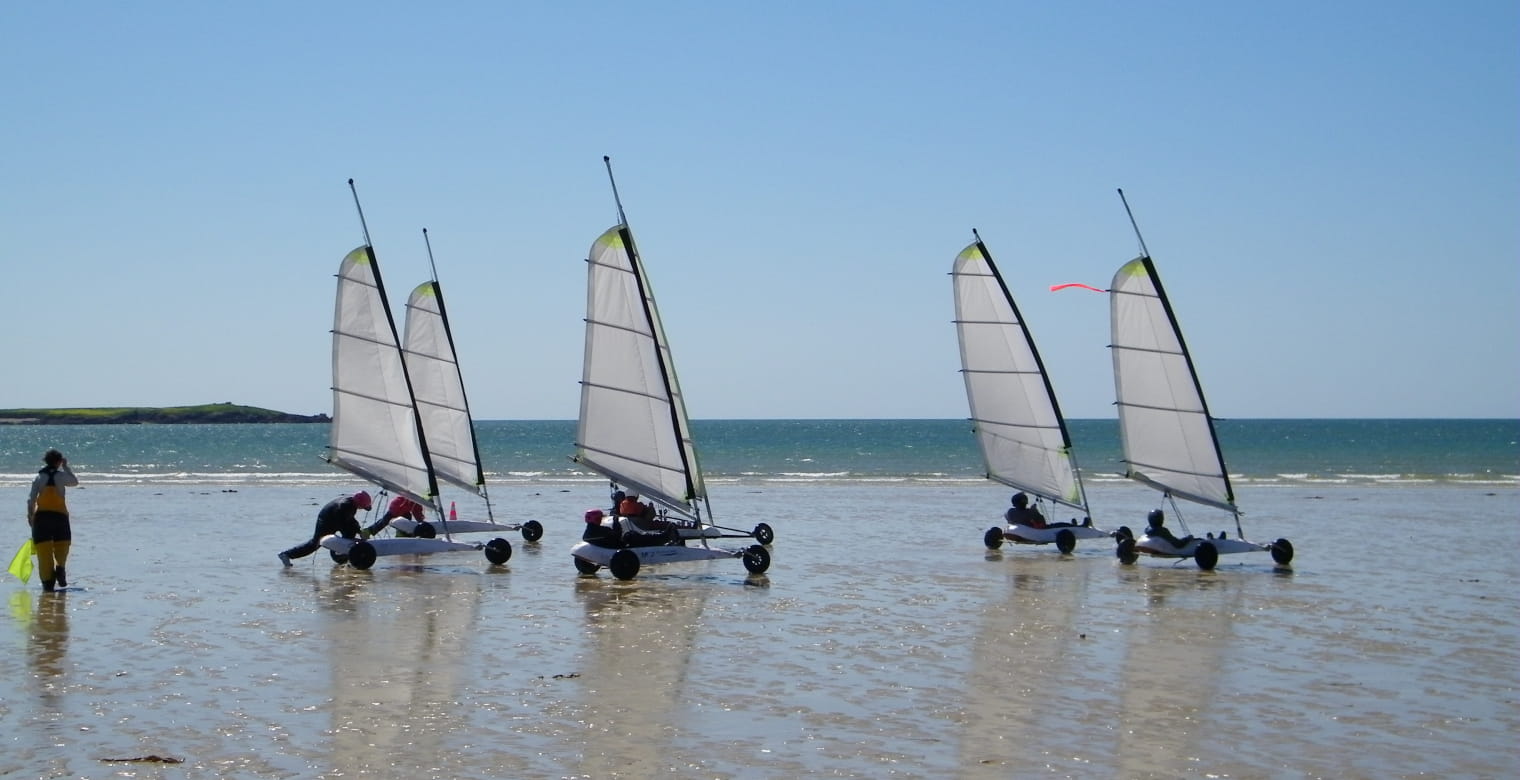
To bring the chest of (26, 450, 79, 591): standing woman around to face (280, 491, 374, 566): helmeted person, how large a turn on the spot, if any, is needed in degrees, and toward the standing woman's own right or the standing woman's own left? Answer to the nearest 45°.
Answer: approximately 45° to the standing woman's own right

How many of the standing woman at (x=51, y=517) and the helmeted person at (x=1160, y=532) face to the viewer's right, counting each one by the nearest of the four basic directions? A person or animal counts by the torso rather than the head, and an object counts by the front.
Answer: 1

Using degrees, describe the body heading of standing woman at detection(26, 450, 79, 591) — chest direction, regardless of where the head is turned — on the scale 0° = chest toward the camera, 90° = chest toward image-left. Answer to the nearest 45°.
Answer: approximately 180°

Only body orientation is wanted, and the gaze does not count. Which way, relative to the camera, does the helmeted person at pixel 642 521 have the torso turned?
to the viewer's right

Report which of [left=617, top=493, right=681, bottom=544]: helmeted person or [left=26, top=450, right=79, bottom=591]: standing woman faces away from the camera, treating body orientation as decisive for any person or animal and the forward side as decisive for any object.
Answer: the standing woman

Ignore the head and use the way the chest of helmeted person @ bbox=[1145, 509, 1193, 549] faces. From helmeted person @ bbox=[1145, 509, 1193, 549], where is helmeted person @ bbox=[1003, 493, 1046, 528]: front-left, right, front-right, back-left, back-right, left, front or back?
back-left

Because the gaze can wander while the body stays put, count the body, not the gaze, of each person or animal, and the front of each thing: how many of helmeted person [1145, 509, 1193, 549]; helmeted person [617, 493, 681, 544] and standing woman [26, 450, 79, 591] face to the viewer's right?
2

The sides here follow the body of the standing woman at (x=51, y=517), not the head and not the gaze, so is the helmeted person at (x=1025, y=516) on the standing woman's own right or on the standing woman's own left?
on the standing woman's own right

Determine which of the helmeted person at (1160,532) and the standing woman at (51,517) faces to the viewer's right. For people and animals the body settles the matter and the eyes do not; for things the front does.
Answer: the helmeted person

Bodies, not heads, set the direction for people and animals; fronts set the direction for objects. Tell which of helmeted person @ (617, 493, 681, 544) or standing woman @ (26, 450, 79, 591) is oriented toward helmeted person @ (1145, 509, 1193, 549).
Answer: helmeted person @ (617, 493, 681, 544)

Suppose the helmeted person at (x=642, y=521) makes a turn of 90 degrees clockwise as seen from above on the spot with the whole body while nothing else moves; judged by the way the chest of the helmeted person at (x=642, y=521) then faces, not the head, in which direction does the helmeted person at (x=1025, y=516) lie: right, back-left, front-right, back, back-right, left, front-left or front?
back-left

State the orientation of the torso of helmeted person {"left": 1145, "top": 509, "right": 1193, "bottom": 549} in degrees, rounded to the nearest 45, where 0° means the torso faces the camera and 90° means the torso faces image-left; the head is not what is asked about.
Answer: approximately 270°

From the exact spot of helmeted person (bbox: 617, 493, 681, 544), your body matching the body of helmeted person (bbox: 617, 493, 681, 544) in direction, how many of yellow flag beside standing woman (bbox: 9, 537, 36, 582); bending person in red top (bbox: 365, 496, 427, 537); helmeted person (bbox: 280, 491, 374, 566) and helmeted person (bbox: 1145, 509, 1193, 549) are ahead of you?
1

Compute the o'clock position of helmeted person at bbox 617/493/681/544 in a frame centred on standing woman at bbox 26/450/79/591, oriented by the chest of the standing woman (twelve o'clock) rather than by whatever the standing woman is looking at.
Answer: The helmeted person is roughly at 3 o'clock from the standing woman.
